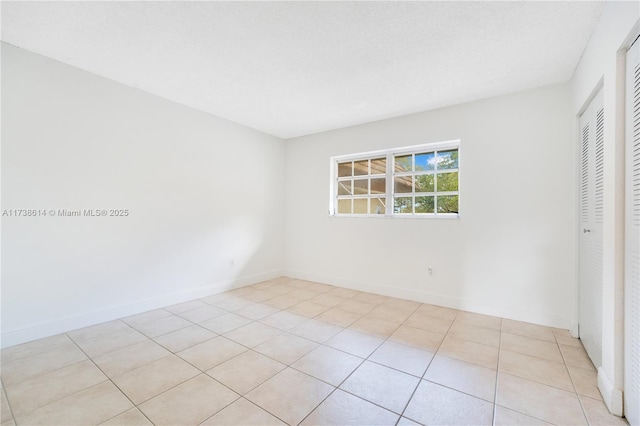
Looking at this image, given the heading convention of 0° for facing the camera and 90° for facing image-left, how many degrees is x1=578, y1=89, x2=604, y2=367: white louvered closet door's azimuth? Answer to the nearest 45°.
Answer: approximately 90°

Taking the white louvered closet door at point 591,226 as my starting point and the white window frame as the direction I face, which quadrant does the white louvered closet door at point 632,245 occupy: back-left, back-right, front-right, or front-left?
back-left

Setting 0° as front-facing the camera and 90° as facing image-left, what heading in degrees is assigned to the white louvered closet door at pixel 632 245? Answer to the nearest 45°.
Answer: approximately 90°

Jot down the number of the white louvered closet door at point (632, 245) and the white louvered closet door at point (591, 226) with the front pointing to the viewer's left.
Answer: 2

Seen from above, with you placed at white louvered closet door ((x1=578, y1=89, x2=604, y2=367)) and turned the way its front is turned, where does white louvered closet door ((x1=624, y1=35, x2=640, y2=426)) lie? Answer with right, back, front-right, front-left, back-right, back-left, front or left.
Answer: left

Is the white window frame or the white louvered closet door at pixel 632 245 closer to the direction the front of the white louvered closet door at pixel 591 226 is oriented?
the white window frame

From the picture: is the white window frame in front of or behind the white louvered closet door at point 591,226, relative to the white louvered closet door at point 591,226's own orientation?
in front

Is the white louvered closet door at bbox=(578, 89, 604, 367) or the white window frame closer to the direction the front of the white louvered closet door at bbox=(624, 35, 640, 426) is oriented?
the white window frame

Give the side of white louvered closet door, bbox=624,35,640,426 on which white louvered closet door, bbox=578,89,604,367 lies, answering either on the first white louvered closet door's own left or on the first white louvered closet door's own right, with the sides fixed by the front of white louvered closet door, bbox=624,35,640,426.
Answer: on the first white louvered closet door's own right

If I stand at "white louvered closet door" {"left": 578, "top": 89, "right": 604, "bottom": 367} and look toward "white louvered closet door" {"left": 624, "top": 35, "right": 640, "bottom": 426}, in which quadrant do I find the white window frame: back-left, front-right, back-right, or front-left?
back-right
